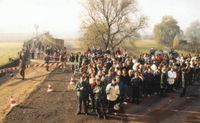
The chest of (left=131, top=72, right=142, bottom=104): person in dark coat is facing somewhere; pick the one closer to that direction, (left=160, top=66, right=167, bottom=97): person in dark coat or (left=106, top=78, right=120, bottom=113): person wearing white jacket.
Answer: the person wearing white jacket

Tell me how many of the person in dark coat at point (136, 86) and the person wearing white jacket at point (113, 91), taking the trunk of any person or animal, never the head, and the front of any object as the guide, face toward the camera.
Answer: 2

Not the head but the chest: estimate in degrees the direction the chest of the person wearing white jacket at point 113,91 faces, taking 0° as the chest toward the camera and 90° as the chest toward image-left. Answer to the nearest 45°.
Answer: approximately 0°

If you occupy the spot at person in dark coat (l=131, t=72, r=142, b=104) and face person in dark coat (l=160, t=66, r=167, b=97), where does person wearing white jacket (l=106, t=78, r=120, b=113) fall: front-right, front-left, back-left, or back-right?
back-right

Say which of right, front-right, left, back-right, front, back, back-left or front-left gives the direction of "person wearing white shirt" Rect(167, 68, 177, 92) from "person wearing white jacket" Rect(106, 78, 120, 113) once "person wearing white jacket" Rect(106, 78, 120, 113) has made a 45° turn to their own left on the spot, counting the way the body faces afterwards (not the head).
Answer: left

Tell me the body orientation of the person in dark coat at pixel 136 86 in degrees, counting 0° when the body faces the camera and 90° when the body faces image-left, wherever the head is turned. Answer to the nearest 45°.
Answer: approximately 0°

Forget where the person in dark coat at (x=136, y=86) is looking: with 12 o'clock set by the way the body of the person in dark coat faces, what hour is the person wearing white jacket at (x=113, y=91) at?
The person wearing white jacket is roughly at 1 o'clock from the person in dark coat.

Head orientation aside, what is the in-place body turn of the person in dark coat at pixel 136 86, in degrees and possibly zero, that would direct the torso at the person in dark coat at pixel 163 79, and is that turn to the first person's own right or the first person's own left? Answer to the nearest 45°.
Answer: approximately 135° to the first person's own left
